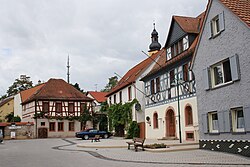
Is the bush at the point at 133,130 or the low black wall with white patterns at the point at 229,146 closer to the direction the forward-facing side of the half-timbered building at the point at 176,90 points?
the low black wall with white patterns

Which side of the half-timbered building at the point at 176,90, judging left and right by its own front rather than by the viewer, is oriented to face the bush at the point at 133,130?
right

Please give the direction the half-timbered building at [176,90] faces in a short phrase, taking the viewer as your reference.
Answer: facing the viewer and to the left of the viewer
